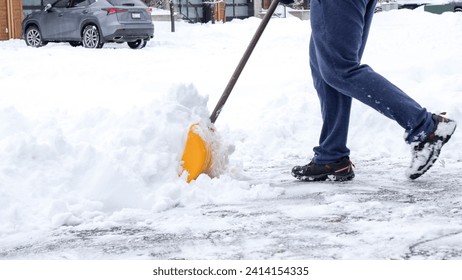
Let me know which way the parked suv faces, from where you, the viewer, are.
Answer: facing away from the viewer and to the left of the viewer
